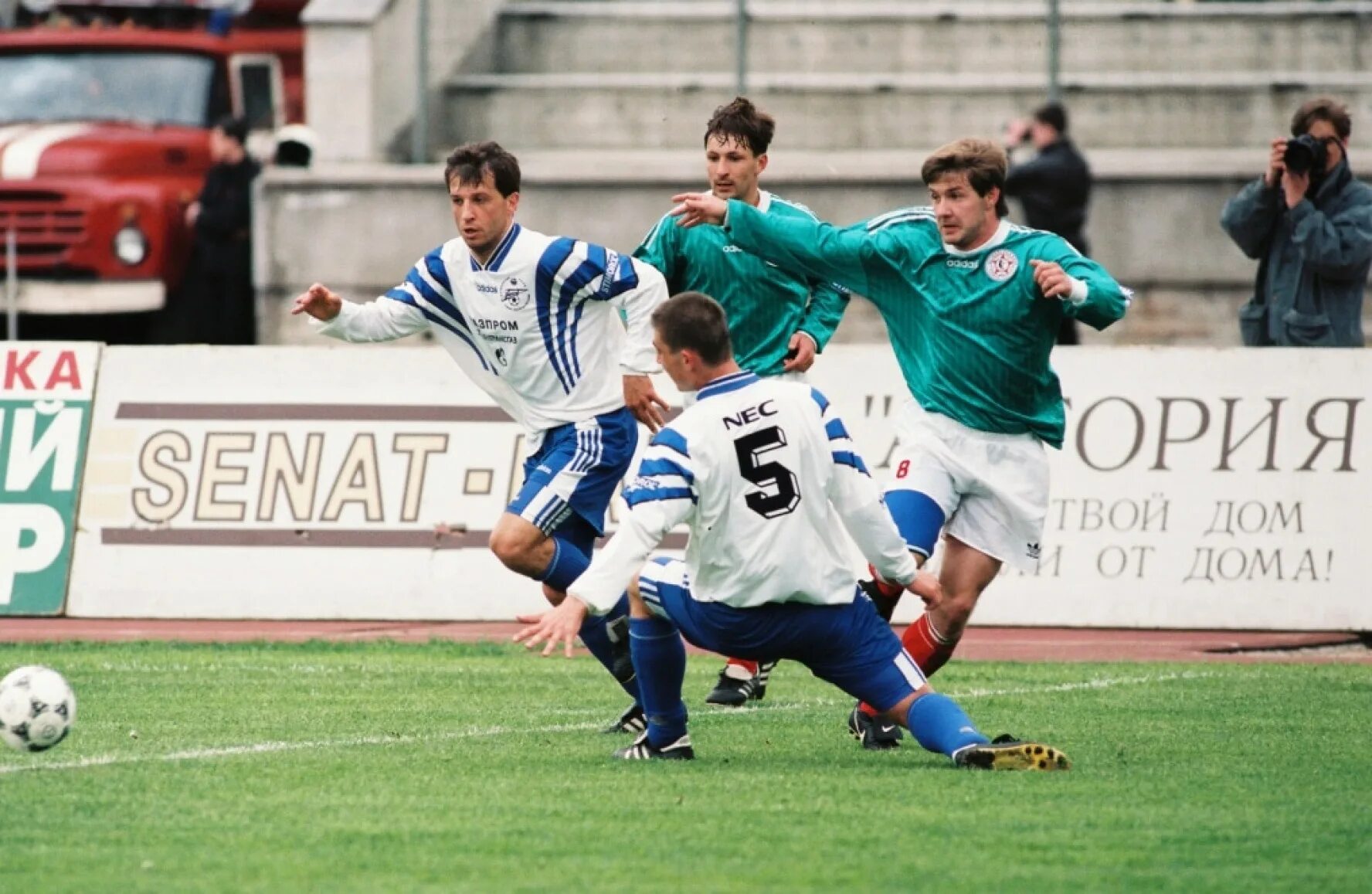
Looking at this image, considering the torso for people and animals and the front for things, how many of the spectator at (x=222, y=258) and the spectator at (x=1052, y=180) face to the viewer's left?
2

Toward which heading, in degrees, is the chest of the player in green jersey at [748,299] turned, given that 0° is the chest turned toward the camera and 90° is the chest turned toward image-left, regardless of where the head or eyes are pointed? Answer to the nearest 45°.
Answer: approximately 45°

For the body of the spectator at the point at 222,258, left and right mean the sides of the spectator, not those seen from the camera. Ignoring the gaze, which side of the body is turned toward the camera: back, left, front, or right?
left

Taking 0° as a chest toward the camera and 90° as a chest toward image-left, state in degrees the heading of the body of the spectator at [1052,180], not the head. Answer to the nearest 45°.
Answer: approximately 90°
